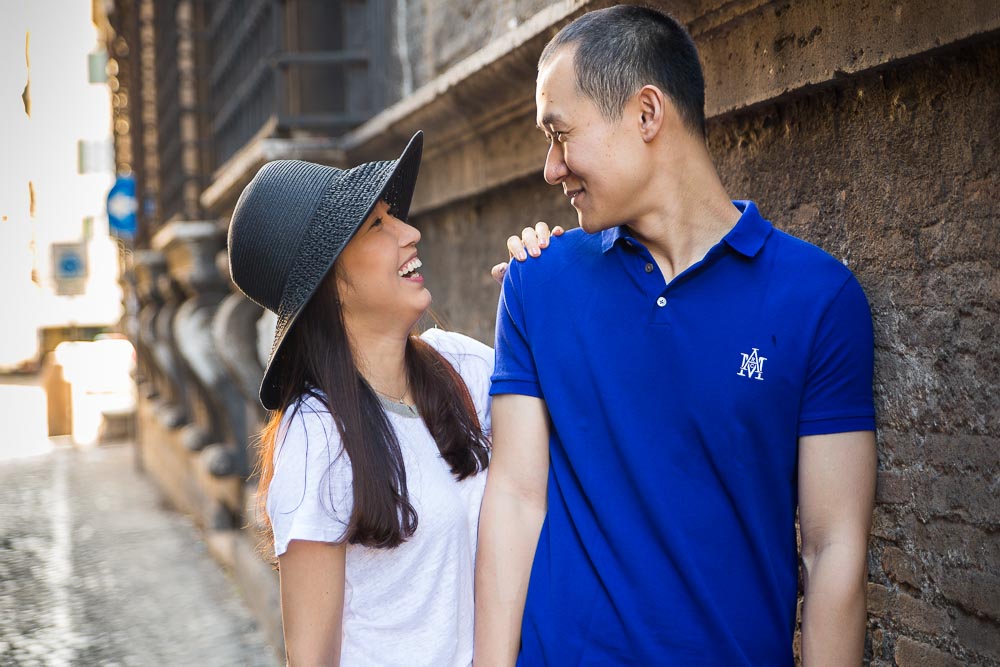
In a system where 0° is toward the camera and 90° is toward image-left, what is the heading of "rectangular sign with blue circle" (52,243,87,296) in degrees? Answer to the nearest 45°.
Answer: approximately 0°

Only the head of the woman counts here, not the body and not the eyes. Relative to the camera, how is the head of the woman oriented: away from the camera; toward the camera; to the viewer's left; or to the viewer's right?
to the viewer's right

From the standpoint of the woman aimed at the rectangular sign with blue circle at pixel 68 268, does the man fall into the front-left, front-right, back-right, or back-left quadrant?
back-right

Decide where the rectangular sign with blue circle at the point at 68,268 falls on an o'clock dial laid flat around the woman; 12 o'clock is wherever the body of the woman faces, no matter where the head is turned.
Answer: The rectangular sign with blue circle is roughly at 7 o'clock from the woman.

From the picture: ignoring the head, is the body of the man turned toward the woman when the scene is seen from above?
no

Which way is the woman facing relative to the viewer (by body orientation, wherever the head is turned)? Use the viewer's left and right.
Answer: facing the viewer and to the right of the viewer

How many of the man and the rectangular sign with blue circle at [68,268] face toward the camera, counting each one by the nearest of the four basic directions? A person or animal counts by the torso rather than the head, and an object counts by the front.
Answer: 2

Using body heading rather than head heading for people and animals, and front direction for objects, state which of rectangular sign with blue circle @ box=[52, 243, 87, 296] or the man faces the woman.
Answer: the rectangular sign with blue circle

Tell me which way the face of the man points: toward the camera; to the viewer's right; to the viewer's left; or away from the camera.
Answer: to the viewer's left

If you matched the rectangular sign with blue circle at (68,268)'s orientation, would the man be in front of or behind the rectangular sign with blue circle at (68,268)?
in front

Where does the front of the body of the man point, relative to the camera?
toward the camera

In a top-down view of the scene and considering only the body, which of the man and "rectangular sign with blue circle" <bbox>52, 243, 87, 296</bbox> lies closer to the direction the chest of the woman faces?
the man

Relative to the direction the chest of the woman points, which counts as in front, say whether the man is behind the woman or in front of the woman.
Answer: in front

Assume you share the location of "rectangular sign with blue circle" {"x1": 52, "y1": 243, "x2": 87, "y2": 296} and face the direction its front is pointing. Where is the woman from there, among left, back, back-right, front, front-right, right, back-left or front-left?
front

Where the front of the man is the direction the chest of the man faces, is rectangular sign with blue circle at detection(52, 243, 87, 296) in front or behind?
behind
